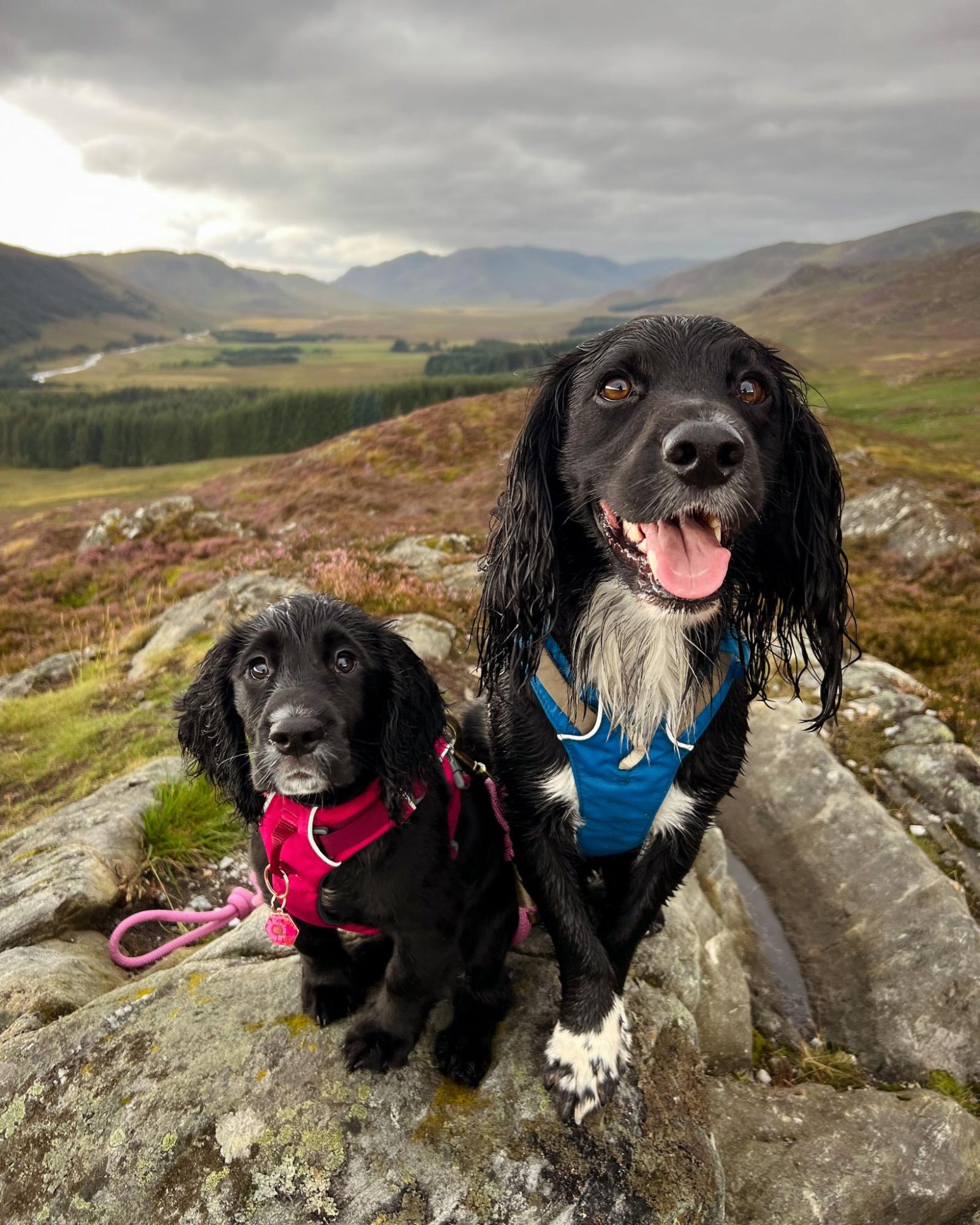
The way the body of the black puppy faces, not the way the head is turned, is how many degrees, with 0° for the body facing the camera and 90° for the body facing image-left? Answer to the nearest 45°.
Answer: approximately 45°

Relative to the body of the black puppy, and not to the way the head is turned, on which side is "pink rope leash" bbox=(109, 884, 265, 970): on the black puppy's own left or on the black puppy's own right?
on the black puppy's own right

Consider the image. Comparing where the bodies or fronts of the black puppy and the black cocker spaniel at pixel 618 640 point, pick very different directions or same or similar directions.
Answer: same or similar directions

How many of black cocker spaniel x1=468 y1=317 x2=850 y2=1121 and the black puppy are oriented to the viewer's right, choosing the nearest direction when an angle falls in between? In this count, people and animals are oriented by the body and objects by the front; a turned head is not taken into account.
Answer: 0

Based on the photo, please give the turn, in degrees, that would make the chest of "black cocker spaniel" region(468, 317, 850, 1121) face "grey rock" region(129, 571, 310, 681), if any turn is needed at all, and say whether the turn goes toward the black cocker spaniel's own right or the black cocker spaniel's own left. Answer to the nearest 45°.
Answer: approximately 135° to the black cocker spaniel's own right

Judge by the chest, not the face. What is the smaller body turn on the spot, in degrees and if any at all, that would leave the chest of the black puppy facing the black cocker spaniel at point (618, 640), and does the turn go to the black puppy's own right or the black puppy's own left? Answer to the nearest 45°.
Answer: approximately 135° to the black puppy's own left

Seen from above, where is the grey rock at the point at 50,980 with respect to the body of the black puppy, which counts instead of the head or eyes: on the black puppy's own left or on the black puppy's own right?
on the black puppy's own right

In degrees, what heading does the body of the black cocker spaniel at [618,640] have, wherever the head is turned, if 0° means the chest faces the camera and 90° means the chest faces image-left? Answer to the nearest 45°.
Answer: approximately 0°

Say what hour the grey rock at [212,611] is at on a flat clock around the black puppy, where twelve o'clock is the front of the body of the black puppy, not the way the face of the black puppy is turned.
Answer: The grey rock is roughly at 4 o'clock from the black puppy.

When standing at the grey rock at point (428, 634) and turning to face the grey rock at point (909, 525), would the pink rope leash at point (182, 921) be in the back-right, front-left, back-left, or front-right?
back-right

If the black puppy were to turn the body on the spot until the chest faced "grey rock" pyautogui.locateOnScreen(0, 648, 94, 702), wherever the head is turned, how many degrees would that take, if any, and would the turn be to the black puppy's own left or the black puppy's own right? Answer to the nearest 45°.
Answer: approximately 90° to the black puppy's own right
